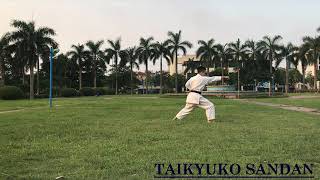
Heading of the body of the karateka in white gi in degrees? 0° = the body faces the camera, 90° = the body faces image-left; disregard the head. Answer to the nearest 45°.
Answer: approximately 225°
